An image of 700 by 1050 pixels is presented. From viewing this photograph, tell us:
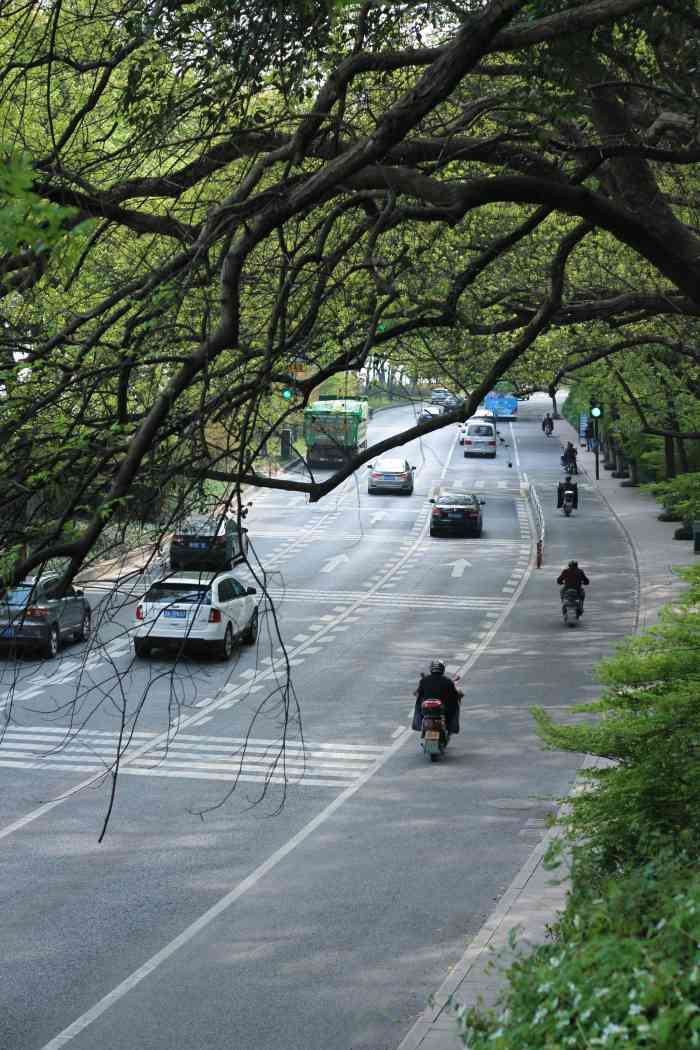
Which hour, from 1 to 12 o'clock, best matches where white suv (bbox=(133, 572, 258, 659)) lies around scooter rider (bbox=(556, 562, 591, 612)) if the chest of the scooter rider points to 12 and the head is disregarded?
The white suv is roughly at 8 o'clock from the scooter rider.

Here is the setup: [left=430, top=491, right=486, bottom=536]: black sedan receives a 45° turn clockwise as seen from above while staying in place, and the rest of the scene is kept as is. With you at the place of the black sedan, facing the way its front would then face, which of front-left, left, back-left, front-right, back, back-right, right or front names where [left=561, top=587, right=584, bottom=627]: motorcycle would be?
back-right

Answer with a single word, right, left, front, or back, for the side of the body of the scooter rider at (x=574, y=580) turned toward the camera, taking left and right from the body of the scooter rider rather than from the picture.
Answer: back

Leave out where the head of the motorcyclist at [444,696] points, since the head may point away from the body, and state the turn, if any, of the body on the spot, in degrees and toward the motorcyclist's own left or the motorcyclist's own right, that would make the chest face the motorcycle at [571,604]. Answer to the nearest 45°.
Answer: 0° — they already face it

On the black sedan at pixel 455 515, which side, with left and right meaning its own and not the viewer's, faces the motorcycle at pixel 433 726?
back

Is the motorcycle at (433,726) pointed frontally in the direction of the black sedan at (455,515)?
yes

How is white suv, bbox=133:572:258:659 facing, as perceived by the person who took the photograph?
facing away from the viewer and to the right of the viewer

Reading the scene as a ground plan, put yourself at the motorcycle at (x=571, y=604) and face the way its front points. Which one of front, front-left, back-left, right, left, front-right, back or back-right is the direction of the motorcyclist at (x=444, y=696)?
back

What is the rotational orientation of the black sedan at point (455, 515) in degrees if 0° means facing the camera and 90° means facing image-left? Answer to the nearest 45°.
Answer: approximately 180°

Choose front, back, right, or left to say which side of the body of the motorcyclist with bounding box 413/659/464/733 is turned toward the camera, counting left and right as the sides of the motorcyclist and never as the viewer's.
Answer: back

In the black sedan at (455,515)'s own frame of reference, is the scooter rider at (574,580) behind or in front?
behind

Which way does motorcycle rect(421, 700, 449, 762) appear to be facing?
away from the camera

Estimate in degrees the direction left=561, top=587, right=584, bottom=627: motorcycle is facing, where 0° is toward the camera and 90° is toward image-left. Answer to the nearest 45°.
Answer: approximately 180°

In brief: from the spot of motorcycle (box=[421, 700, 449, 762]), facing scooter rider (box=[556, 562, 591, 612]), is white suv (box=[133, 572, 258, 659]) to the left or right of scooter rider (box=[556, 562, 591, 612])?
left

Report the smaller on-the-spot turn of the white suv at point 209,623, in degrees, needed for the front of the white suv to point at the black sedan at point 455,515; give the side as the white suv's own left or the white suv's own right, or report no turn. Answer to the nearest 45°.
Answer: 0° — it already faces it
